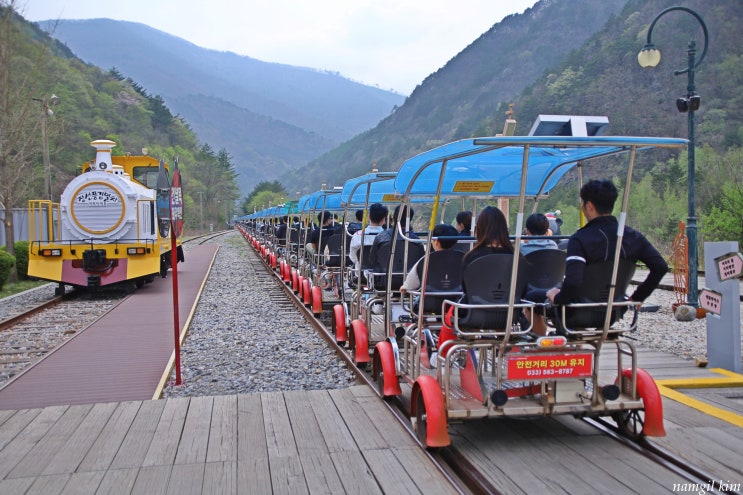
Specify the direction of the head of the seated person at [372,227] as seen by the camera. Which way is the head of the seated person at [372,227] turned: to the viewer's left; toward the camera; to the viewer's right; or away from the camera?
away from the camera

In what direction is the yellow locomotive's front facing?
toward the camera

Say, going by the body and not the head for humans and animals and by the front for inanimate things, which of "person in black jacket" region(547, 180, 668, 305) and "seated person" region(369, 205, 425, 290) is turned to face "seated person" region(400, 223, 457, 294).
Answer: the person in black jacket

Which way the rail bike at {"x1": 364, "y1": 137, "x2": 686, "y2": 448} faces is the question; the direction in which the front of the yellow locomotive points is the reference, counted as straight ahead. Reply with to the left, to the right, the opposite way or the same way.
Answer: the opposite way

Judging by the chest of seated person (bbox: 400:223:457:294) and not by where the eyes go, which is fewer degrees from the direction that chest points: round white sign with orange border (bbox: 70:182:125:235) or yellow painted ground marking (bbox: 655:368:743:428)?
the round white sign with orange border

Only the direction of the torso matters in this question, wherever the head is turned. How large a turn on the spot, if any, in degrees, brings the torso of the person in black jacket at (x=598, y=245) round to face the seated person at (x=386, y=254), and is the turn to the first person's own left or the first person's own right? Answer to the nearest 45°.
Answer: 0° — they already face them

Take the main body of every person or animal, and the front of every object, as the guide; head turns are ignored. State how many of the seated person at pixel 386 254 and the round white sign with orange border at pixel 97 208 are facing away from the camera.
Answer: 1

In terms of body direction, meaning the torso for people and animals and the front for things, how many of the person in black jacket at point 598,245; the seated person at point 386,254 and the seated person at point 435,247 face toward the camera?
0

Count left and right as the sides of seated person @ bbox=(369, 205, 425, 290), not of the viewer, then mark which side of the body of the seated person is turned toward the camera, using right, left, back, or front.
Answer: back

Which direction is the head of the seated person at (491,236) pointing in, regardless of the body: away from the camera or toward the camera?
away from the camera

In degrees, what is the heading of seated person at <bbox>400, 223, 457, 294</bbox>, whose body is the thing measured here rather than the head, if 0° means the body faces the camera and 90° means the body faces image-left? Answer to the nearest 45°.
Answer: approximately 135°

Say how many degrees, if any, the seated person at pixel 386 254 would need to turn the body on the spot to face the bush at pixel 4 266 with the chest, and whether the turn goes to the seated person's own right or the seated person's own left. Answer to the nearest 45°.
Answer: approximately 45° to the seated person's own left

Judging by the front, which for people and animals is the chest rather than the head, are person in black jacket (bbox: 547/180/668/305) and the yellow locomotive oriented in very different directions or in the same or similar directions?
very different directions

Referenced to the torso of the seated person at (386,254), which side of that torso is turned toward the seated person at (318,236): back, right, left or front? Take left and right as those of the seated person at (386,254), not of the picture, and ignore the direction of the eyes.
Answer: front

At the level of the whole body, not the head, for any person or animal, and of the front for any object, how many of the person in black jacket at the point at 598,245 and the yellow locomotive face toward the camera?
1

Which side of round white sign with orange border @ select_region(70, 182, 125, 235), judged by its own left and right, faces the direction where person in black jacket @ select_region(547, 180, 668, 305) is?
front

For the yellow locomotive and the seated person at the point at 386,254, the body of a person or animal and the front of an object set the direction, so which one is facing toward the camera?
the yellow locomotive

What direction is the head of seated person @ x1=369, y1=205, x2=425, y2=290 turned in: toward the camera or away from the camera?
away from the camera

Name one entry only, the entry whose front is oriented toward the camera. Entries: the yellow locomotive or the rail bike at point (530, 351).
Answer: the yellow locomotive
